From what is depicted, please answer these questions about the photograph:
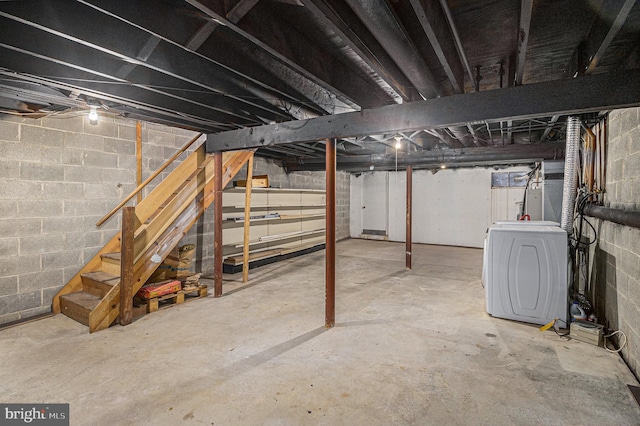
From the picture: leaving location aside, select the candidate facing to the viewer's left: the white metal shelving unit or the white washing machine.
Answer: the white washing machine

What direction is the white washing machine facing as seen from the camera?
to the viewer's left

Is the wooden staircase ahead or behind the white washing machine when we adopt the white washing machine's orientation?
ahead

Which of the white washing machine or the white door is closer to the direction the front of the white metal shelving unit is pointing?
the white washing machine

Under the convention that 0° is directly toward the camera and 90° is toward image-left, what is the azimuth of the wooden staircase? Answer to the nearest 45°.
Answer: approximately 45°

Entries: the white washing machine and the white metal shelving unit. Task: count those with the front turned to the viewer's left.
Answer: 1

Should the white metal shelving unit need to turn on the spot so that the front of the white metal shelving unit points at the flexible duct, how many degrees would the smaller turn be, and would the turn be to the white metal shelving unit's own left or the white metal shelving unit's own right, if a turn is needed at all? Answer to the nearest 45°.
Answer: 0° — it already faces it

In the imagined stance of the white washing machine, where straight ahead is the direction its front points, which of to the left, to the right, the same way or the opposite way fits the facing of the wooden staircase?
to the left
